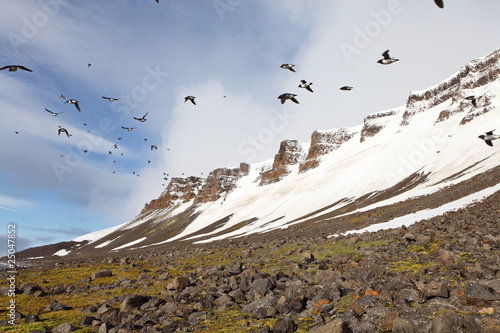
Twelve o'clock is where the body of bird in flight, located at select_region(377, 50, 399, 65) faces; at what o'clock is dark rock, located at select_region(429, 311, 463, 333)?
The dark rock is roughly at 9 o'clock from the bird in flight.

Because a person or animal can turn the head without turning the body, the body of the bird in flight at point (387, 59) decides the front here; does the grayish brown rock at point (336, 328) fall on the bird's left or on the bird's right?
on the bird's left

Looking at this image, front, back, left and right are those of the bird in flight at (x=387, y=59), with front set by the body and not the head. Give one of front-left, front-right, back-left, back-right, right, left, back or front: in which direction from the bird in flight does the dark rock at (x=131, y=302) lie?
front-left

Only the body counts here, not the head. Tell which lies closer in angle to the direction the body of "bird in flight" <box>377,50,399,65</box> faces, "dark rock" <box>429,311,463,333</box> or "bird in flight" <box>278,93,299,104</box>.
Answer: the bird in flight

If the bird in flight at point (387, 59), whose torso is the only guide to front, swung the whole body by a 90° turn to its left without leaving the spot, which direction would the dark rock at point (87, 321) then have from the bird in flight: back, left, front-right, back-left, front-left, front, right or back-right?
front-right

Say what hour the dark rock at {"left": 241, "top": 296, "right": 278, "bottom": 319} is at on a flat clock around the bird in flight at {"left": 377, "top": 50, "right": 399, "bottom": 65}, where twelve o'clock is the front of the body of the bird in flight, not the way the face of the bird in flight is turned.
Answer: The dark rock is roughly at 10 o'clock from the bird in flight.

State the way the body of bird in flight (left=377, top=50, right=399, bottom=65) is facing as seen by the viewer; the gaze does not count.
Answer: to the viewer's left

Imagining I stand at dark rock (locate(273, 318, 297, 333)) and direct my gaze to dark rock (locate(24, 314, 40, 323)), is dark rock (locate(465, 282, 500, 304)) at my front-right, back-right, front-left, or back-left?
back-right

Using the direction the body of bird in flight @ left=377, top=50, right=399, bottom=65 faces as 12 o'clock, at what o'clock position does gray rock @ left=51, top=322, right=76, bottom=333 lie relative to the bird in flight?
The gray rock is roughly at 10 o'clock from the bird in flight.
